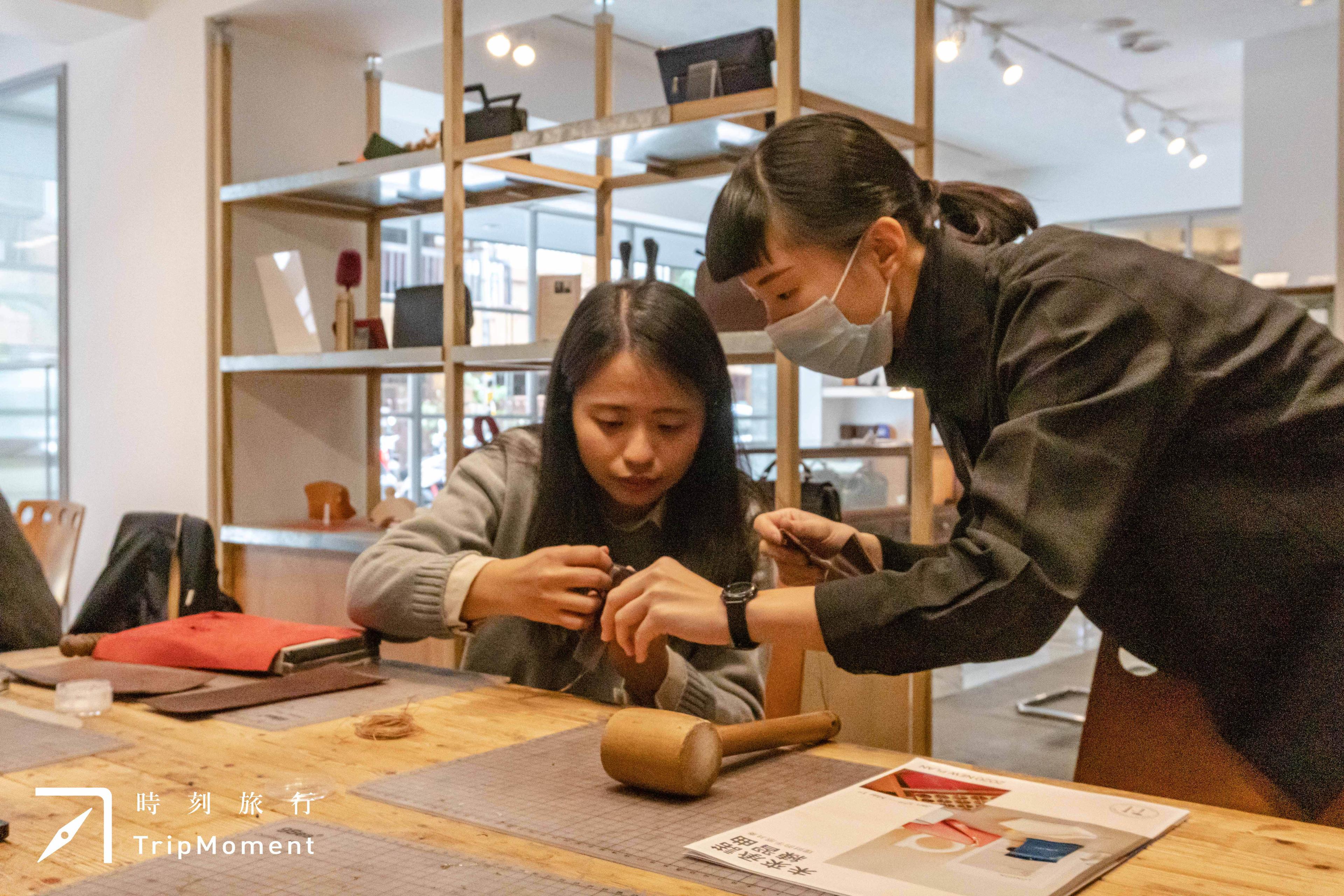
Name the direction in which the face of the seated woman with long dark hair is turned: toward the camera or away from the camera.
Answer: toward the camera

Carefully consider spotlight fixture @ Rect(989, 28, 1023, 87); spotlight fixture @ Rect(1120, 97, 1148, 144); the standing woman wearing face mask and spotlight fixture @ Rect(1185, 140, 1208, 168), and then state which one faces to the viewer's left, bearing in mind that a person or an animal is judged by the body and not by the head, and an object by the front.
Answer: the standing woman wearing face mask

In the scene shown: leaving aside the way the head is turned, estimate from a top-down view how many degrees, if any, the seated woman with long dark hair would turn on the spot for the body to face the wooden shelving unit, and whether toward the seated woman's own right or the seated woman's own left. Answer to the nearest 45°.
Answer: approximately 180°

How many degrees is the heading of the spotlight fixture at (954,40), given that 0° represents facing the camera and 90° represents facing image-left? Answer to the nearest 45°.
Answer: approximately 45°

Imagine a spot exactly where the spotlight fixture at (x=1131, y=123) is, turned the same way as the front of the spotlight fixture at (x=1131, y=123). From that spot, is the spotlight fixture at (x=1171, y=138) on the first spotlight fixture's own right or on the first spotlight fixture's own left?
on the first spotlight fixture's own left

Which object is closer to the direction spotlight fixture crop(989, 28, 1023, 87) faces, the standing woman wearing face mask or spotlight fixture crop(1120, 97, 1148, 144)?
the standing woman wearing face mask

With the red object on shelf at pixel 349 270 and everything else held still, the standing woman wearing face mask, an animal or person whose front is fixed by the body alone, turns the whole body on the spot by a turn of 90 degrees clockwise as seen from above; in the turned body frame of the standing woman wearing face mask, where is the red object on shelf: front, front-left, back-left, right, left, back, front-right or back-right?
front-left

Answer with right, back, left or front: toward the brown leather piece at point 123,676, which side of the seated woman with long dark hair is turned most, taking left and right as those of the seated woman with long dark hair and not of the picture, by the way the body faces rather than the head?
right

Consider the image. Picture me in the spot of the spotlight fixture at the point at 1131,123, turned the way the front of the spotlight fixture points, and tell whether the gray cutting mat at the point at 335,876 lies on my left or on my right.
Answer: on my right

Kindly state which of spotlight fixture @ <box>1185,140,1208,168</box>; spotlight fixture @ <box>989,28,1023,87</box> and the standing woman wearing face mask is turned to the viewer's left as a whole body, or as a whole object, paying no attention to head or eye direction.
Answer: the standing woman wearing face mask

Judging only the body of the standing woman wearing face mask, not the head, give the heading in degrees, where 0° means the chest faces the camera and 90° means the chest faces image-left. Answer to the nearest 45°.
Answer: approximately 90°

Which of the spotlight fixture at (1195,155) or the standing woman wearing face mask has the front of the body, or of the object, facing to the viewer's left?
the standing woman wearing face mask

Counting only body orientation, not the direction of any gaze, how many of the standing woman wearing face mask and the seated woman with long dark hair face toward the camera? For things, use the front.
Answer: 1
